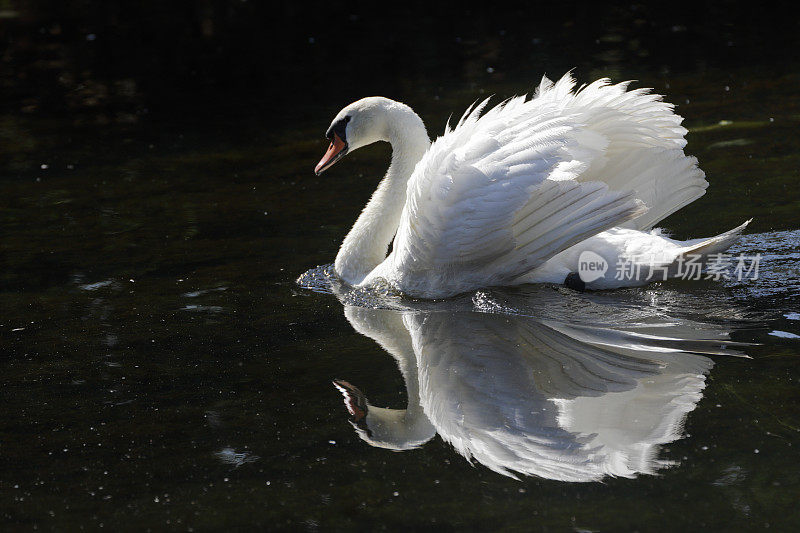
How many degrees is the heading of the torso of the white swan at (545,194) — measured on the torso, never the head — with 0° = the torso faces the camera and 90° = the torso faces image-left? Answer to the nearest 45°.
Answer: approximately 90°
